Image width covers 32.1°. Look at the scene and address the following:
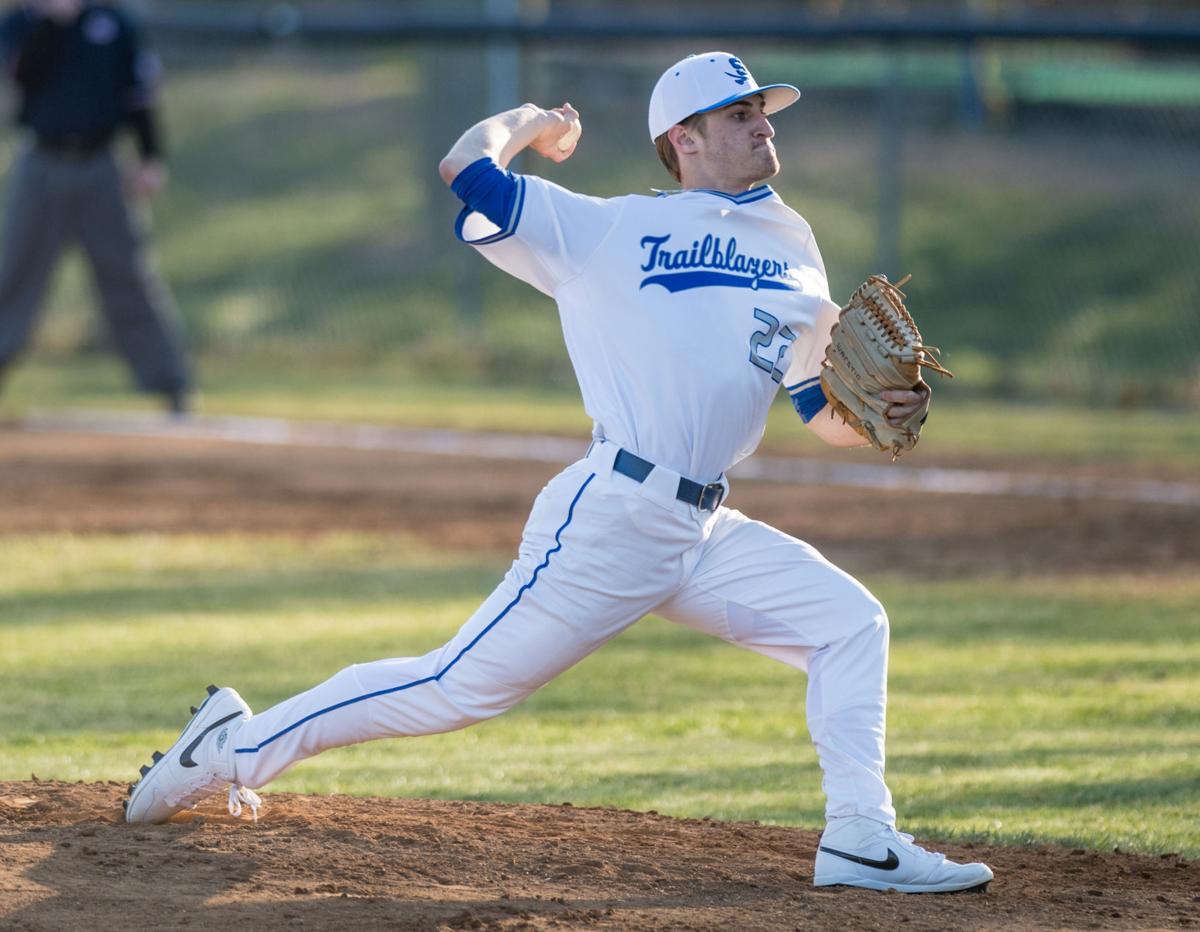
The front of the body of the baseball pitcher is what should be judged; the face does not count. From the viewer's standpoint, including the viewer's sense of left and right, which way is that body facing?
facing the viewer and to the right of the viewer

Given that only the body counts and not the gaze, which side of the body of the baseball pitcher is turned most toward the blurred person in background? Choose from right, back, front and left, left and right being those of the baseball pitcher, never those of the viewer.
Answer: back

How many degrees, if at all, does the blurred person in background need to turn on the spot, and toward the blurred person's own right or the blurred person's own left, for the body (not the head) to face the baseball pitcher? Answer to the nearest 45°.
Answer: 0° — they already face them

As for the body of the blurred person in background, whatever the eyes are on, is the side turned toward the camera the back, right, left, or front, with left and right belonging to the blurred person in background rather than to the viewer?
front

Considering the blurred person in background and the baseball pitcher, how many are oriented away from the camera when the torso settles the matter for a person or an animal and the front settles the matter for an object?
0
